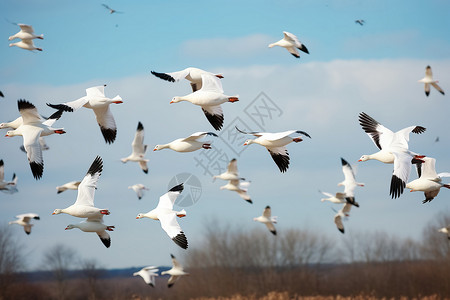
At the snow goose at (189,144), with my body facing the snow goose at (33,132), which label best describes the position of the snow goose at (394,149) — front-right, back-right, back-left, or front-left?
back-left

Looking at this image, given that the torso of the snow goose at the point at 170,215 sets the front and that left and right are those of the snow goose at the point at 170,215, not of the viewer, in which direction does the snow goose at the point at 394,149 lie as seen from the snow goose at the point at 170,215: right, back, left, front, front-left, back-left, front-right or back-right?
back
